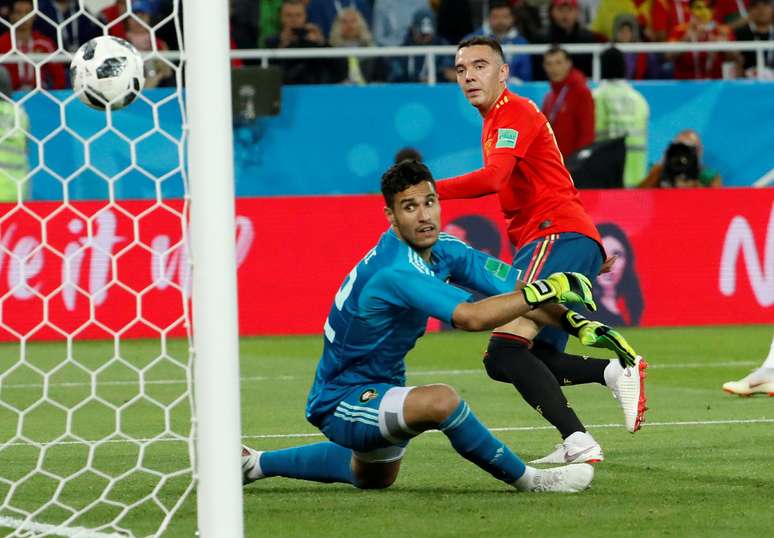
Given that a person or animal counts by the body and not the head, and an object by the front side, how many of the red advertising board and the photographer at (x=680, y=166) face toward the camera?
2

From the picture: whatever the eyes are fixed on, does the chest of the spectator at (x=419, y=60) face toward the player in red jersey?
yes

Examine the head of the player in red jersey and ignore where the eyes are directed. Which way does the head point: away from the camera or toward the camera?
toward the camera

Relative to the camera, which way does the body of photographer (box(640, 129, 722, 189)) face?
toward the camera

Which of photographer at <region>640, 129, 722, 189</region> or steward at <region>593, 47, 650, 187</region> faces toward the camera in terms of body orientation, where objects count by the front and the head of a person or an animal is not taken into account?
photographer at <region>640, 129, 722, 189</region>

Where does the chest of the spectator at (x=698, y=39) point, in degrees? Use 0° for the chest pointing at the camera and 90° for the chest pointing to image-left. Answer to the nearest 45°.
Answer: approximately 0°

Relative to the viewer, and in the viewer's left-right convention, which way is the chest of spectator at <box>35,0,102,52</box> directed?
facing the viewer

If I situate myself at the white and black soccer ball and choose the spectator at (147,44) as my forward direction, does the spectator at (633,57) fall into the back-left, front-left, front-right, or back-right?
front-right

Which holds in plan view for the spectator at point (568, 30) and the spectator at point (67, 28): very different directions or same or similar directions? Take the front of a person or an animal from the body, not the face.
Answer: same or similar directions

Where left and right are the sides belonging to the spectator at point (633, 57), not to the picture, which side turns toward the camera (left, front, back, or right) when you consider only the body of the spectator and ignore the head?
front
